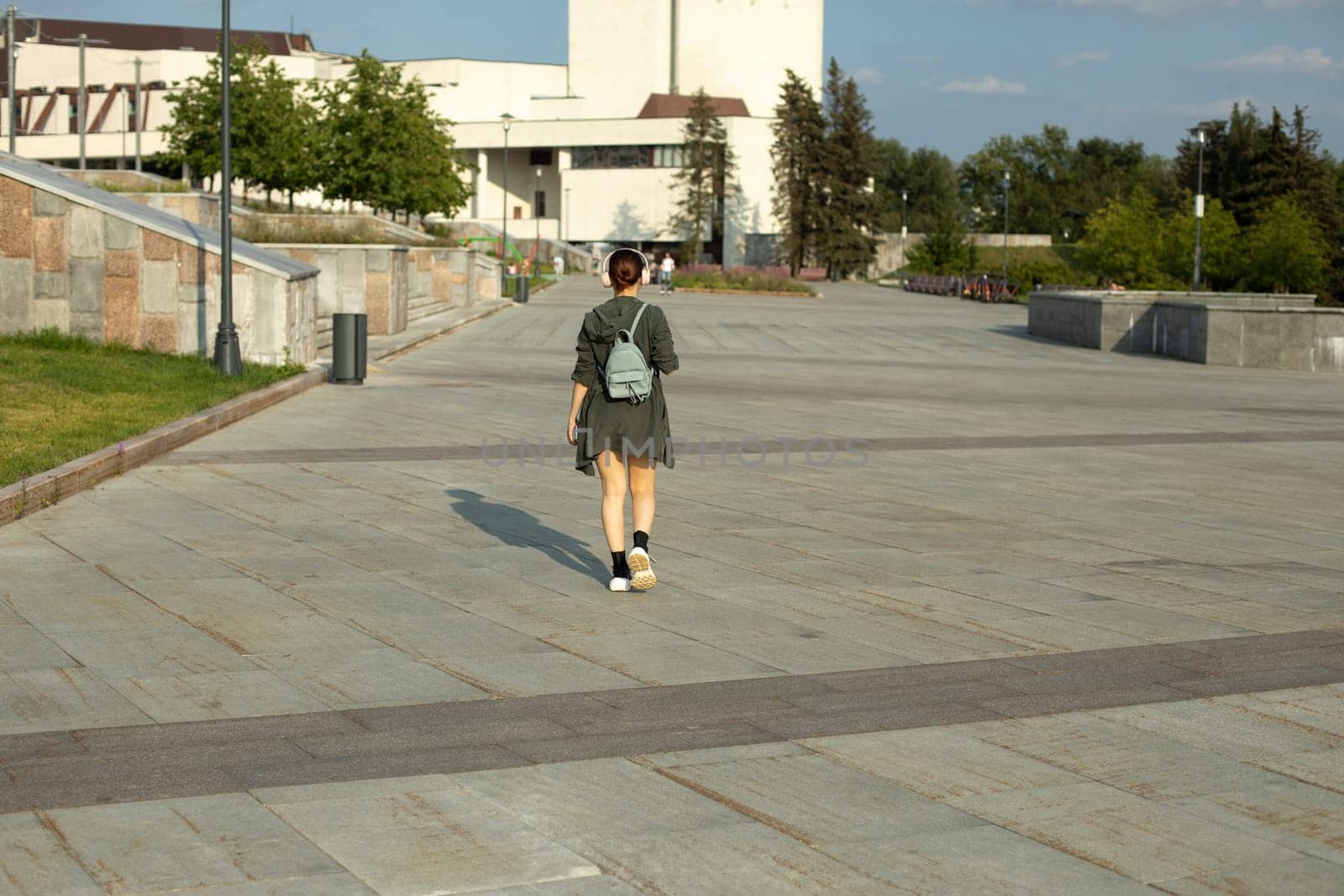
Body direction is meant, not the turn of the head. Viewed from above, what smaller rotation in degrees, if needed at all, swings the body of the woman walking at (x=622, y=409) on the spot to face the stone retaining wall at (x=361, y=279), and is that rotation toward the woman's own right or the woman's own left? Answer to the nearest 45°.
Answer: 0° — they already face it

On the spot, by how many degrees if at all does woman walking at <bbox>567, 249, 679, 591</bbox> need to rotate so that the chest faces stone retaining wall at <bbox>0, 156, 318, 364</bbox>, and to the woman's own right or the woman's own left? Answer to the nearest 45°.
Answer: approximately 45° to the woman's own left

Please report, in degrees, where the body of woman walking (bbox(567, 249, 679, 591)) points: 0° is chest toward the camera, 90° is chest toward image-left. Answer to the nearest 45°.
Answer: approximately 180°
